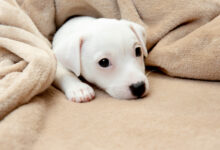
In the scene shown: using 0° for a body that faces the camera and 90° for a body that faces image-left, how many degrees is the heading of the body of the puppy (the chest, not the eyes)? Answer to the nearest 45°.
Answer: approximately 315°
